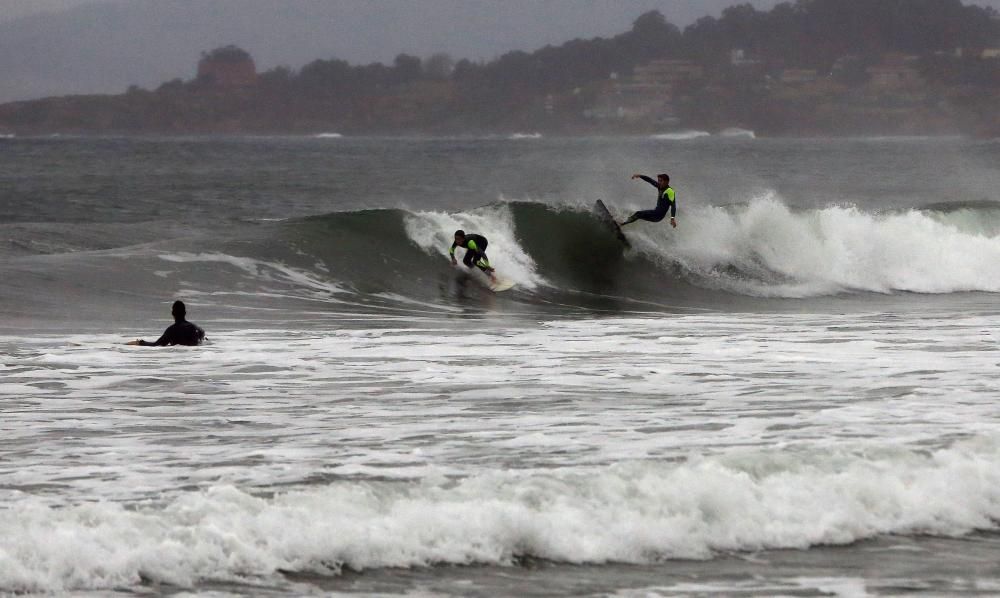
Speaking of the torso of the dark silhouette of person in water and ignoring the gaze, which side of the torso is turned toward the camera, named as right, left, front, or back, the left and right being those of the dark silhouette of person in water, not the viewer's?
back

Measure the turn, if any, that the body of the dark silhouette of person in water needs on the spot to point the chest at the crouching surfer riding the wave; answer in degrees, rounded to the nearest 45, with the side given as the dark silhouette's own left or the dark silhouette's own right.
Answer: approximately 45° to the dark silhouette's own right
